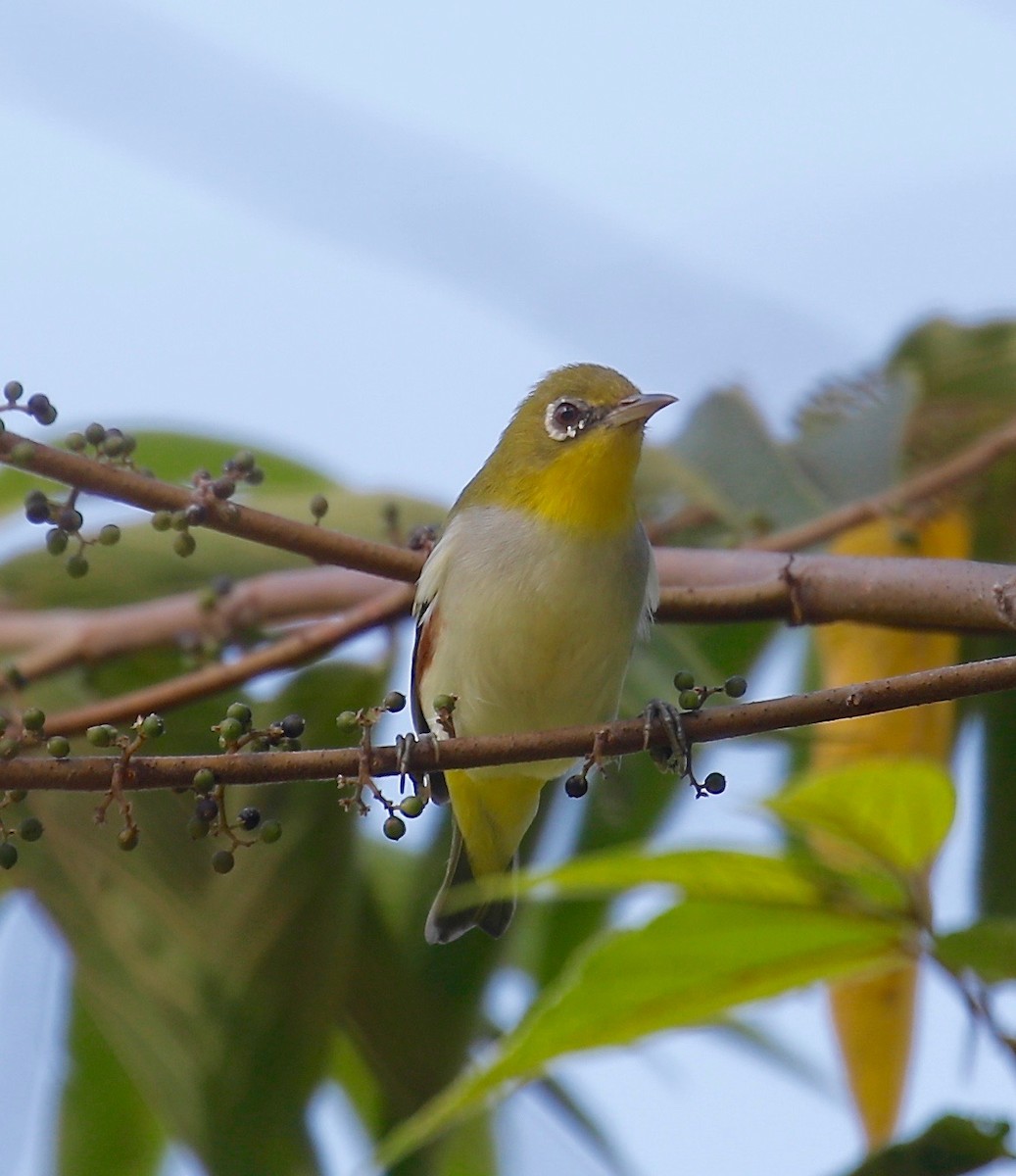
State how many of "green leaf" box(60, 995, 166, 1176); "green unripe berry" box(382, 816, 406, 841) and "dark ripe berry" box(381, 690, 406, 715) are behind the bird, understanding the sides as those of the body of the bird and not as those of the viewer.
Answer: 1

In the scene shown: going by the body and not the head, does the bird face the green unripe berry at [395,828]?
no

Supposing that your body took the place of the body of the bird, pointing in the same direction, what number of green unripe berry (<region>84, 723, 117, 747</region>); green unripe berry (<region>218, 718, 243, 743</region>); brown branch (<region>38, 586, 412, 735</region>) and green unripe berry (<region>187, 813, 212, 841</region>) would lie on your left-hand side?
0

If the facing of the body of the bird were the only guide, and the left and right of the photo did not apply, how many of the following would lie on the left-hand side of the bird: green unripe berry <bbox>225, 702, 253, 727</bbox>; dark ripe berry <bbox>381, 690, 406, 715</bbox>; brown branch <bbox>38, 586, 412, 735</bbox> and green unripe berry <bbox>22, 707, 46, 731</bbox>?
0

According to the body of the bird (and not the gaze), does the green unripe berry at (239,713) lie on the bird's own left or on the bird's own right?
on the bird's own right

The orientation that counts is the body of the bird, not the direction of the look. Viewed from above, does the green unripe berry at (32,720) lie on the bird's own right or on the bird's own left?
on the bird's own right

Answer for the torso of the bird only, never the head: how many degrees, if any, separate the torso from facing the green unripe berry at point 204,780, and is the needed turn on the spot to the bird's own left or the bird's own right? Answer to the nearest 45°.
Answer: approximately 45° to the bird's own right

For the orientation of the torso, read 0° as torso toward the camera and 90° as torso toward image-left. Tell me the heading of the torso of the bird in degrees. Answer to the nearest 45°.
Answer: approximately 315°

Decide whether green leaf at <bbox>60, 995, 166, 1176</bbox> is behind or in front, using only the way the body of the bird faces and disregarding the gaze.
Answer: behind

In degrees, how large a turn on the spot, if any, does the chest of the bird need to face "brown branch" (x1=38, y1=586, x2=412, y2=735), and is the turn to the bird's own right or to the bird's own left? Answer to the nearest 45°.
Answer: approximately 90° to the bird's own right
